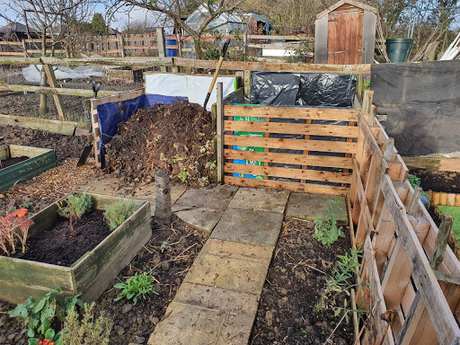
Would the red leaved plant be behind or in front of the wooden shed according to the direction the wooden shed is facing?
in front

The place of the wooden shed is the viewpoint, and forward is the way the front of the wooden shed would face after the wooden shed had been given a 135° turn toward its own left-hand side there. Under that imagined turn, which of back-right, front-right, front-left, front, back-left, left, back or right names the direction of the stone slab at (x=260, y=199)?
back-right

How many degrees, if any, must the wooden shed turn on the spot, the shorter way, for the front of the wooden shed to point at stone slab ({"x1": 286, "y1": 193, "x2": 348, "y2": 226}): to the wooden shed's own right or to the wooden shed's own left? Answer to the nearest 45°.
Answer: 0° — it already faces it

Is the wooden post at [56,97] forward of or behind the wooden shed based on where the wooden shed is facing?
forward

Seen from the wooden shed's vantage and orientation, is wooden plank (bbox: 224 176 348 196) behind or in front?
in front

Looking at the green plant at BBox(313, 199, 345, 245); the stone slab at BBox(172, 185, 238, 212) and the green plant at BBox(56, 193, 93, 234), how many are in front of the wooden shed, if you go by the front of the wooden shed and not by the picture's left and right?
3

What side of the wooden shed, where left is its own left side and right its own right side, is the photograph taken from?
front

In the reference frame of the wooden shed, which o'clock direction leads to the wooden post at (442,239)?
The wooden post is roughly at 12 o'clock from the wooden shed.

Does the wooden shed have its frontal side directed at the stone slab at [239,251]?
yes

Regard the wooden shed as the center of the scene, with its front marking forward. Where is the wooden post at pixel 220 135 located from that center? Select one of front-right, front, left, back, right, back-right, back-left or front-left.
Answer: front

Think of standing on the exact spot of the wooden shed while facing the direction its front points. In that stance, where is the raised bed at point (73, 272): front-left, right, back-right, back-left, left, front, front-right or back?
front

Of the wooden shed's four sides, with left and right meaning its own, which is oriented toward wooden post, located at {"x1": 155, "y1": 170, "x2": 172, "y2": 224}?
front

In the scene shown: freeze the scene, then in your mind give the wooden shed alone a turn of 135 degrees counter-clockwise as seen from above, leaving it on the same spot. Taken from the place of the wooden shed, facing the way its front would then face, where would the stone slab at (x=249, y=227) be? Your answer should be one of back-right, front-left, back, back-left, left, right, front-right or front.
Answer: back-right

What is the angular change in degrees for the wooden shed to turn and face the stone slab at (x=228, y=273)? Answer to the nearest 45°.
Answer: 0° — it already faces it

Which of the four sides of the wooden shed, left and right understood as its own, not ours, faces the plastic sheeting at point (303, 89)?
front
